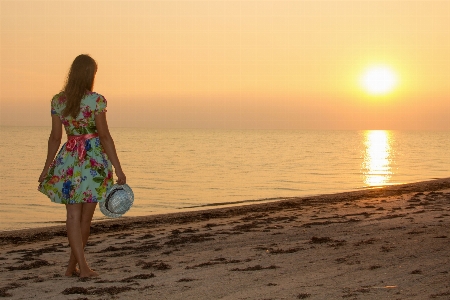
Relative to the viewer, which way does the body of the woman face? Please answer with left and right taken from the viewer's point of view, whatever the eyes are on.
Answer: facing away from the viewer
